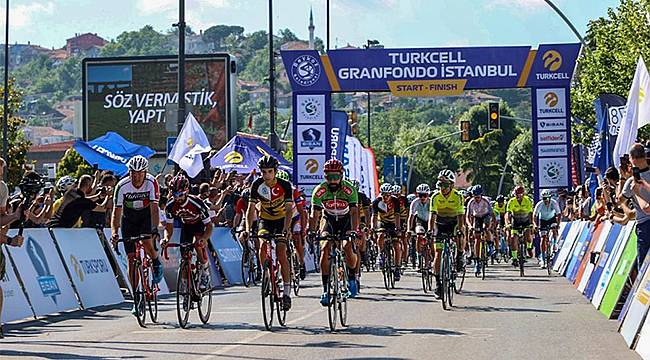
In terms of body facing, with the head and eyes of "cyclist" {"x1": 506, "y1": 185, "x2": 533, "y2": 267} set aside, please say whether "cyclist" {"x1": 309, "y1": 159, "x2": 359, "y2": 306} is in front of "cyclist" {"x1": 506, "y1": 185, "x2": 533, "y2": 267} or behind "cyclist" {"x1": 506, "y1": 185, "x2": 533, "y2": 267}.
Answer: in front

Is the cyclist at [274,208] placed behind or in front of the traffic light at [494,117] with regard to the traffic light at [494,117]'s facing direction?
in front

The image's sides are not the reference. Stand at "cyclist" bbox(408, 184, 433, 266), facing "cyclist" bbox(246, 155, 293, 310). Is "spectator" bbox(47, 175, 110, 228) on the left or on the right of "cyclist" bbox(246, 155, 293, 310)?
right

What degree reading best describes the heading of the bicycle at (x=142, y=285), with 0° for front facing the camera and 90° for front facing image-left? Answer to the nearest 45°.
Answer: approximately 0°

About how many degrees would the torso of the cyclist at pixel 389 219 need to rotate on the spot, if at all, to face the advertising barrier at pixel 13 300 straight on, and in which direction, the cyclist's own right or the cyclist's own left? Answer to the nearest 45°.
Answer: approximately 45° to the cyclist's own right

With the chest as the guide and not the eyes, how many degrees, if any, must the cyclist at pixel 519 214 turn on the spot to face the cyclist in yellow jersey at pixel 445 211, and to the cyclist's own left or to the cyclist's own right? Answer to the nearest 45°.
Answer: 0° — they already face them
